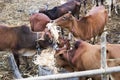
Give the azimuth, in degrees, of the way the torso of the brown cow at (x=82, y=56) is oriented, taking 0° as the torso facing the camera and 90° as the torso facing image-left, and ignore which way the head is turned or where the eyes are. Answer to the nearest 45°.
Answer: approximately 90°

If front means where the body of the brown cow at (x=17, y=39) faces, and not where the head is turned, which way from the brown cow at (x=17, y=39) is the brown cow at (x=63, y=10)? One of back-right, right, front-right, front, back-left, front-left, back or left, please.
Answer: front-left

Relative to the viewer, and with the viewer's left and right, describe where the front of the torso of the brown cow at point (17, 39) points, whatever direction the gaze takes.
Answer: facing to the right of the viewer

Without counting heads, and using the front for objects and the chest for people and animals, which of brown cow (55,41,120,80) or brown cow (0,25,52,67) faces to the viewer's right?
brown cow (0,25,52,67)

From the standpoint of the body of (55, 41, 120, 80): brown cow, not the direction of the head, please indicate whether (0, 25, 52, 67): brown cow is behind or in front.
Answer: in front

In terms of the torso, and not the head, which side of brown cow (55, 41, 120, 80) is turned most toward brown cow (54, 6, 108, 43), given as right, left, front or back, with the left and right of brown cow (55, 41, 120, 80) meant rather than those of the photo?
right

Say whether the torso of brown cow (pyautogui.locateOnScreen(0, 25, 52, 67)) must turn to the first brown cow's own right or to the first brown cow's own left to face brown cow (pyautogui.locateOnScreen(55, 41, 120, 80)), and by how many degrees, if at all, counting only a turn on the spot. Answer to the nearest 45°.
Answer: approximately 45° to the first brown cow's own right

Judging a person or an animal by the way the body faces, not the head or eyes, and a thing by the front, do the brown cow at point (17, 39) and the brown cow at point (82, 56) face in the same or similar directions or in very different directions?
very different directions

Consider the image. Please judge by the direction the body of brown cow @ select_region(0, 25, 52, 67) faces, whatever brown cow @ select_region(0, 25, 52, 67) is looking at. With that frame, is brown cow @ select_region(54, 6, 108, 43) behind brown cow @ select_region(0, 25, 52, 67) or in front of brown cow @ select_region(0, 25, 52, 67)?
in front

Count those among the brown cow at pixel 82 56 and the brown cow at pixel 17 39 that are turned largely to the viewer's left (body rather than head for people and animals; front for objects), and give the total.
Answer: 1
